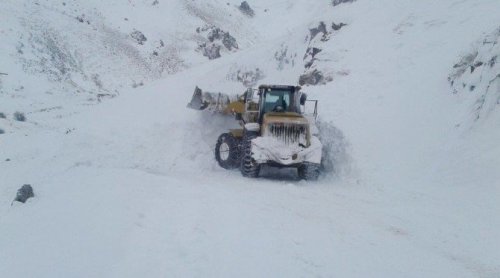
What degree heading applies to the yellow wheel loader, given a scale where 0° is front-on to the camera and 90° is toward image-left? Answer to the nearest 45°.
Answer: approximately 135°

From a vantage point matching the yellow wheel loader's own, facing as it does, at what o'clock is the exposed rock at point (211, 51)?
The exposed rock is roughly at 1 o'clock from the yellow wheel loader.

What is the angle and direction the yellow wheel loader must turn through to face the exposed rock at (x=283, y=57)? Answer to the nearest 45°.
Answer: approximately 45° to its right

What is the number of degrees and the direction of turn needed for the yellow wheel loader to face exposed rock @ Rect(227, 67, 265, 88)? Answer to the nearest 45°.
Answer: approximately 45° to its right

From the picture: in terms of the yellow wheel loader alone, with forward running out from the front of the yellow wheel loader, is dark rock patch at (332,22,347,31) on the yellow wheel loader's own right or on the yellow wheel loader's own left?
on the yellow wheel loader's own right

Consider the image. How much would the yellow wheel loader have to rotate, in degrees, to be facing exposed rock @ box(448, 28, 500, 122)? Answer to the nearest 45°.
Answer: approximately 135° to its right

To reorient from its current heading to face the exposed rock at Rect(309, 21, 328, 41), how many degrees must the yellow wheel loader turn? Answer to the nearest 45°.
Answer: approximately 45° to its right
